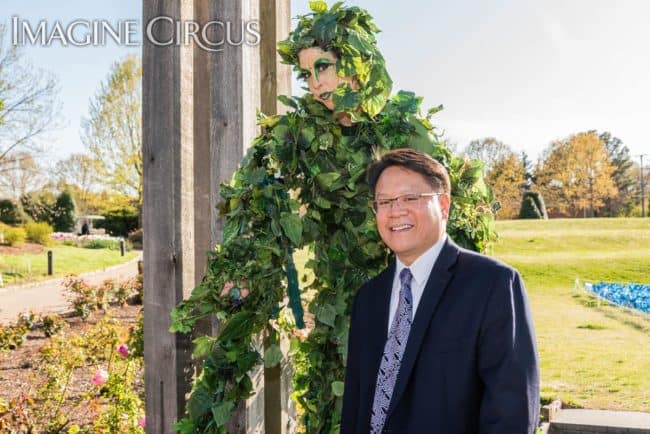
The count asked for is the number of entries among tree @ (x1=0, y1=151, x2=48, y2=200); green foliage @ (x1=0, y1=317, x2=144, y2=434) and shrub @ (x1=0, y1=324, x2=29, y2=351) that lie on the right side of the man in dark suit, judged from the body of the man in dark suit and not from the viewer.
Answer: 3

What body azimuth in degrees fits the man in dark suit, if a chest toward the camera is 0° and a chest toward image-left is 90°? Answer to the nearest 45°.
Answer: approximately 45°

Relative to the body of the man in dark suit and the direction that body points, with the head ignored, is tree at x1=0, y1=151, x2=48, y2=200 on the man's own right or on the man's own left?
on the man's own right

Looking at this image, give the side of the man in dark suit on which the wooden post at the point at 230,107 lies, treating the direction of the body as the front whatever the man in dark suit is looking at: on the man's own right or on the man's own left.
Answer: on the man's own right

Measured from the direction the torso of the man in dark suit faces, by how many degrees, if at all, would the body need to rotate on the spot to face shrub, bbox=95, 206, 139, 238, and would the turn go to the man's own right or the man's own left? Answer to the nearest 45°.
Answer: approximately 90° to the man's own right

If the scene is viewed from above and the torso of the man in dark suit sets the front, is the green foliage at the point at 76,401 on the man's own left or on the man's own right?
on the man's own right

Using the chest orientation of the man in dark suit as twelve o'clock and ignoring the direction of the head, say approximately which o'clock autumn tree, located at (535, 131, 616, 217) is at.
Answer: The autumn tree is roughly at 5 o'clock from the man in dark suit.

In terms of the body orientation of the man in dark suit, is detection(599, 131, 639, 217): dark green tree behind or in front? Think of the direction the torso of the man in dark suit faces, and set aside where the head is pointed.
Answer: behind

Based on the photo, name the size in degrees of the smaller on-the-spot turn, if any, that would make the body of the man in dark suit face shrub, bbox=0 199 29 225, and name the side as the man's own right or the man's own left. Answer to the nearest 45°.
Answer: approximately 90° to the man's own right

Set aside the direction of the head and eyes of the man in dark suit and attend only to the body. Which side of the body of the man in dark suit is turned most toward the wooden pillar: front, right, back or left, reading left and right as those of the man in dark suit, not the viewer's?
right

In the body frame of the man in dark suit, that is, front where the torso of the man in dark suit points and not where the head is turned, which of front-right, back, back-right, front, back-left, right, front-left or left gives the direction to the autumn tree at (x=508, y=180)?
back-right

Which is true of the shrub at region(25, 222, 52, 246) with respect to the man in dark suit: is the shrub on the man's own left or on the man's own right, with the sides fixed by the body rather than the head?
on the man's own right

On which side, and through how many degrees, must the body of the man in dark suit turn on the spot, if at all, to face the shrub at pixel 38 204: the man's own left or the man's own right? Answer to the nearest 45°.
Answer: approximately 90° to the man's own right

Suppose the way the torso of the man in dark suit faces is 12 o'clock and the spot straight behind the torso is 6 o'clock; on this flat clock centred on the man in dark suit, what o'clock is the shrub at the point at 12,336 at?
The shrub is roughly at 3 o'clock from the man in dark suit.

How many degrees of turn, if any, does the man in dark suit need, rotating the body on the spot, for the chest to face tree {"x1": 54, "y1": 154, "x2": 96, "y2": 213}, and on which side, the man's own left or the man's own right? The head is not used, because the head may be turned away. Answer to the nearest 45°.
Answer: approximately 90° to the man's own right
